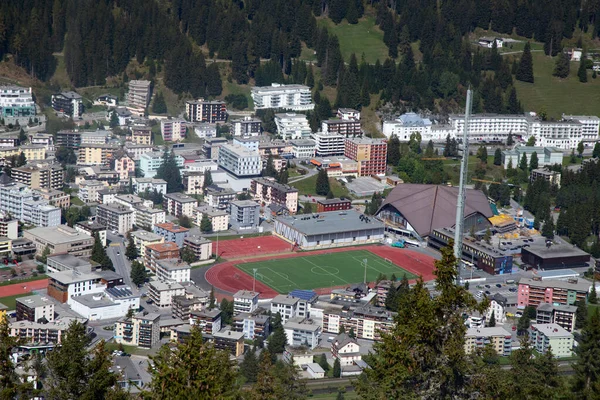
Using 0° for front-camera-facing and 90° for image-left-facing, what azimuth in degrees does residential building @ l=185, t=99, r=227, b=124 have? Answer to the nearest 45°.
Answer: approximately 0°

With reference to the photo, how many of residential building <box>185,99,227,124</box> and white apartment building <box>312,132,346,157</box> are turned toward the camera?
2

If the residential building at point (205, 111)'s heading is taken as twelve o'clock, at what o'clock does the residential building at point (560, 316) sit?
the residential building at point (560, 316) is roughly at 11 o'clock from the residential building at point (205, 111).

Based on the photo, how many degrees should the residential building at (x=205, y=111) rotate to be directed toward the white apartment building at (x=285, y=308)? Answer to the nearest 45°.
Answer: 0° — it already faces it

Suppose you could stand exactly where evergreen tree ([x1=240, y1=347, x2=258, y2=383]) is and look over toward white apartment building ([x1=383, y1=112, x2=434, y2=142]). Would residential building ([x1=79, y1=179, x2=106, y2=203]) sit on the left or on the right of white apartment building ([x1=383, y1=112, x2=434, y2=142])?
left
